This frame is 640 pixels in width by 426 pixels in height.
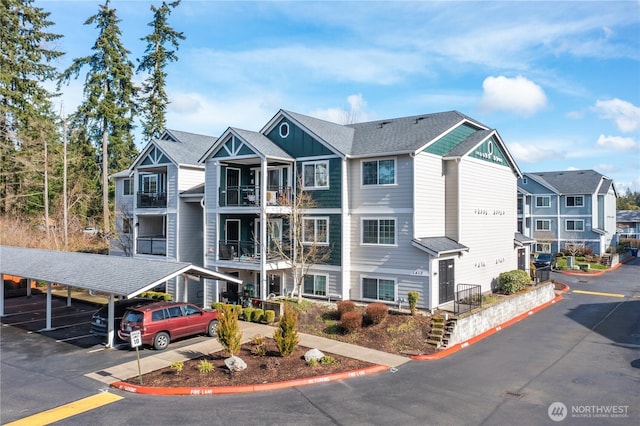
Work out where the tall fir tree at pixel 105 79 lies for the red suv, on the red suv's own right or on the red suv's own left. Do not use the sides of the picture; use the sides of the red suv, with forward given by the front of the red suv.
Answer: on the red suv's own left

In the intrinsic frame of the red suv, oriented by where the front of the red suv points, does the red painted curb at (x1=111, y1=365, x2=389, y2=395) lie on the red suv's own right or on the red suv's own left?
on the red suv's own right

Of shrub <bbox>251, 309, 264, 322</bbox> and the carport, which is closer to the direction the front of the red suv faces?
the shrub

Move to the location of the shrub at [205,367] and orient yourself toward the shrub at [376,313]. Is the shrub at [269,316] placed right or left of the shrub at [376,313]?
left

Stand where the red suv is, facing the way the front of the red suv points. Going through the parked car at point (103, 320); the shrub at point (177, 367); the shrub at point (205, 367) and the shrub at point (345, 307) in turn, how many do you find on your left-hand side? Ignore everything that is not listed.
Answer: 1
